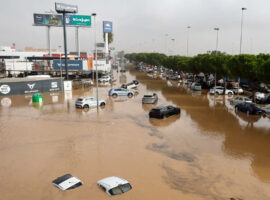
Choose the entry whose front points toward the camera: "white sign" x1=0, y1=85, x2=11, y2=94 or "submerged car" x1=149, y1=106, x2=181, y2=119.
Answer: the white sign

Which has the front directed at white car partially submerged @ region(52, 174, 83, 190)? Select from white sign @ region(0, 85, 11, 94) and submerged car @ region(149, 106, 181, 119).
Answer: the white sign

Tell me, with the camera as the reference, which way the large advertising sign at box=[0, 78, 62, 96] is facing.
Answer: facing the viewer

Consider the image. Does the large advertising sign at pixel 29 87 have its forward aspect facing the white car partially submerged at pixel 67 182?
yes

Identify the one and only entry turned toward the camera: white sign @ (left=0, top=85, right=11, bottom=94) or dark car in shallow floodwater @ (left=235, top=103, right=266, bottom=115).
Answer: the white sign

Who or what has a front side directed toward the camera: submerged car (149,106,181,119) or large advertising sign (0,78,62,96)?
the large advertising sign
